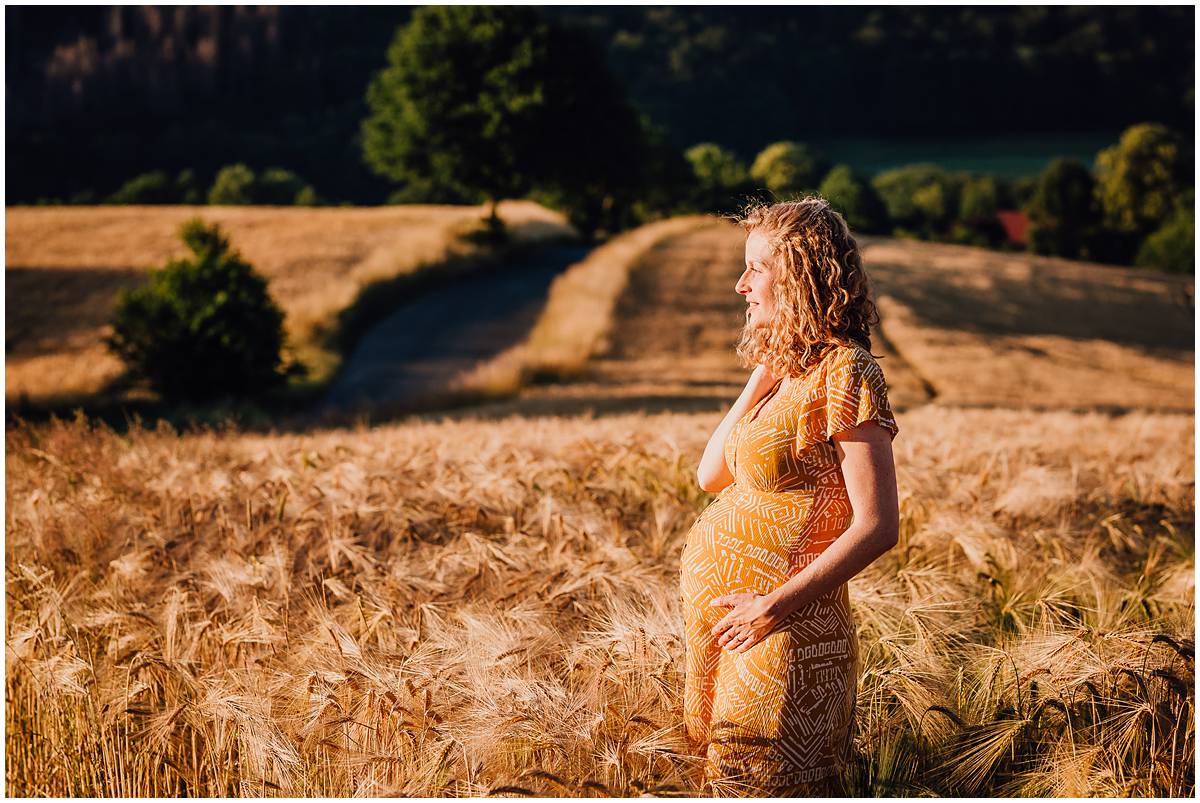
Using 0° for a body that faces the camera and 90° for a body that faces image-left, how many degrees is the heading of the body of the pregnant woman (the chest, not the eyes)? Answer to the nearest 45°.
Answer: approximately 90°

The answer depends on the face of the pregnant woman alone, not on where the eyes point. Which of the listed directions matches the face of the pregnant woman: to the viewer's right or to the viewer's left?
to the viewer's left

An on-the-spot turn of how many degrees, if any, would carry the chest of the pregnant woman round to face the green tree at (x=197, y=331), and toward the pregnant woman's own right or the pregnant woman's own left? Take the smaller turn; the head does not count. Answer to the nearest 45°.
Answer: approximately 45° to the pregnant woman's own right

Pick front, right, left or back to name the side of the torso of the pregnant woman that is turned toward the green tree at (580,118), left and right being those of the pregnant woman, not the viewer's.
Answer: right
